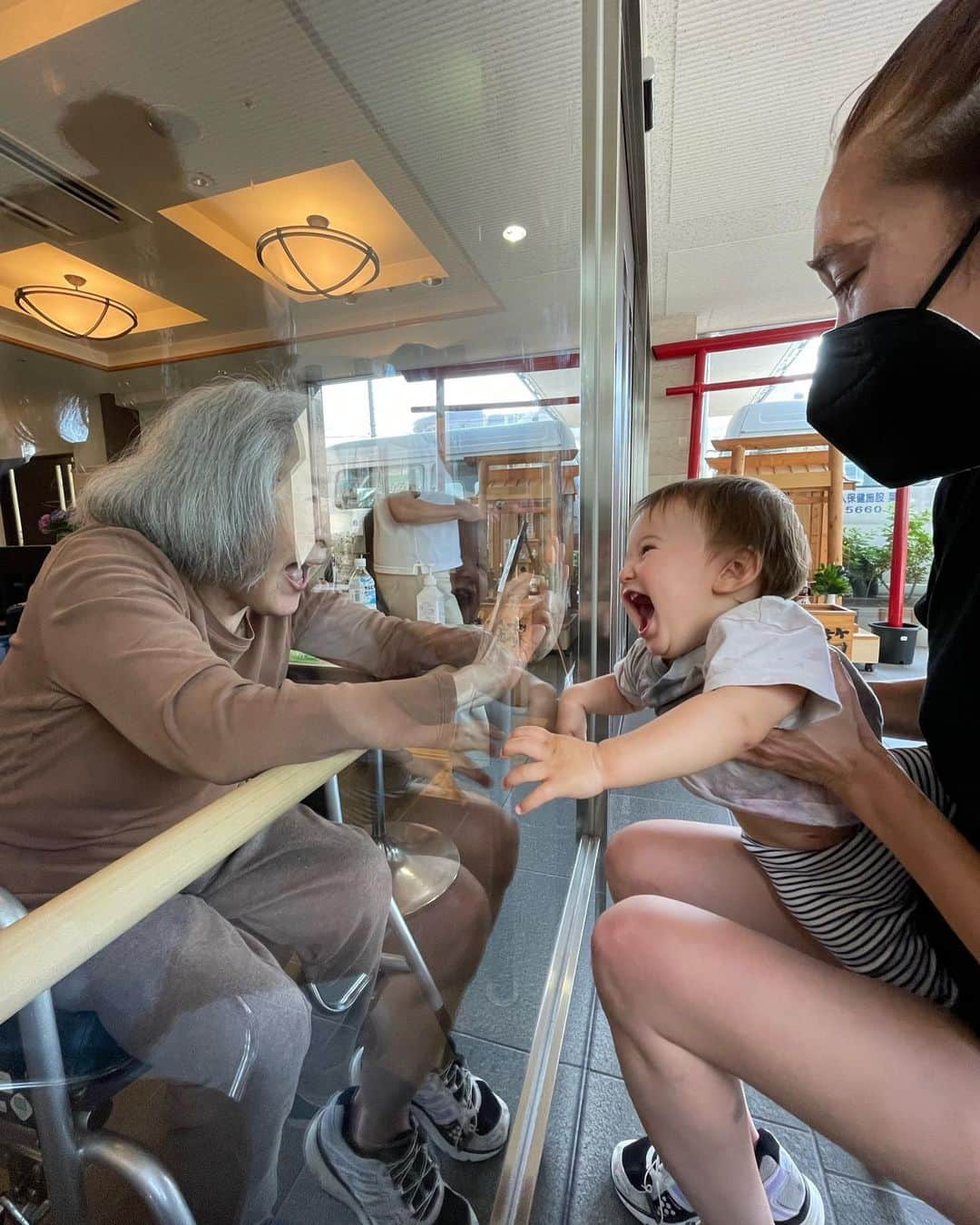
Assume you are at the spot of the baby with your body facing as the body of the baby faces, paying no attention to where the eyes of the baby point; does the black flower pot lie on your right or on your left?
on your right

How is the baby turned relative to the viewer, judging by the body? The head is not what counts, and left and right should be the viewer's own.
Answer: facing to the left of the viewer

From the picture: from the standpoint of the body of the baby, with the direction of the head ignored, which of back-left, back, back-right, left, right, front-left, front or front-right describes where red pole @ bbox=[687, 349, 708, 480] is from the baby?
right

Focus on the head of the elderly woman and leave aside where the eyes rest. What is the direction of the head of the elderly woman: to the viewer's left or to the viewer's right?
to the viewer's right

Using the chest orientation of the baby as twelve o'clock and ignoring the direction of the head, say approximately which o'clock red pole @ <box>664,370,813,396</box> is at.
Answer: The red pole is roughly at 3 o'clock from the baby.

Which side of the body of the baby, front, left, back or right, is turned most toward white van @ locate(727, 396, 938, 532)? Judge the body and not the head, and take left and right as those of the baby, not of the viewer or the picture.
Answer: right

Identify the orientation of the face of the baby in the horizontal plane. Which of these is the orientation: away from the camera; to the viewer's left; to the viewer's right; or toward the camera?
to the viewer's left

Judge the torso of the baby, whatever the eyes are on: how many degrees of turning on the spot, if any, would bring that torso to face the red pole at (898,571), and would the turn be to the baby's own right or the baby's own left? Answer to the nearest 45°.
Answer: approximately 90° to the baby's own right

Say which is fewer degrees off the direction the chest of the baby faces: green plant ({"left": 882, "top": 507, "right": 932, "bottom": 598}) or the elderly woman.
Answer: the elderly woman

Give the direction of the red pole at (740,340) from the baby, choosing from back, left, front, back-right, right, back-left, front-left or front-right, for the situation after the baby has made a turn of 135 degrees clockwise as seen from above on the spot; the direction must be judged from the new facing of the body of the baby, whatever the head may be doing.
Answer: front-left

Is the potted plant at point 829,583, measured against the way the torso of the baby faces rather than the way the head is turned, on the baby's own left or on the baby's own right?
on the baby's own right
